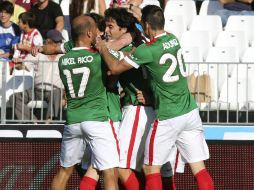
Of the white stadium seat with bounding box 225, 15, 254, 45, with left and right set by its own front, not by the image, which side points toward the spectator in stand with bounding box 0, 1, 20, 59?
right

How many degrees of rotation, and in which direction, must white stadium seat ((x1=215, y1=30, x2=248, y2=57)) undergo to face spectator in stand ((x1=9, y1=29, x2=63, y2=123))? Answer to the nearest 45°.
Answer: approximately 45° to its right

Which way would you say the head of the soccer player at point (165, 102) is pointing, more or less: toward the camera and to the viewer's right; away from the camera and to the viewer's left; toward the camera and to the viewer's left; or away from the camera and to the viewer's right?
away from the camera and to the viewer's left
